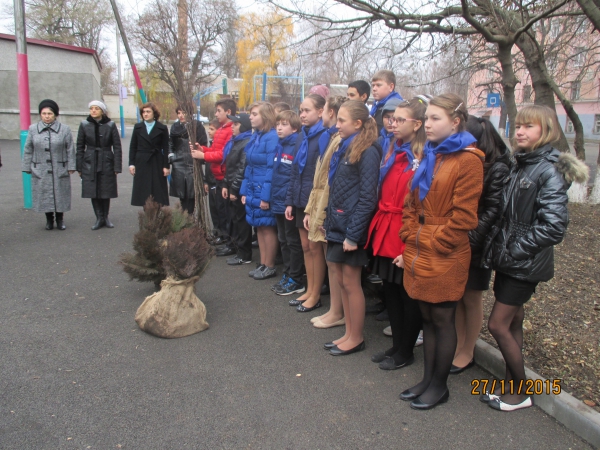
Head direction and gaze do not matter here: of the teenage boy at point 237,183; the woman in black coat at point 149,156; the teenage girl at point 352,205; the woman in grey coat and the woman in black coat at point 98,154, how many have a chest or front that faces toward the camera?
3

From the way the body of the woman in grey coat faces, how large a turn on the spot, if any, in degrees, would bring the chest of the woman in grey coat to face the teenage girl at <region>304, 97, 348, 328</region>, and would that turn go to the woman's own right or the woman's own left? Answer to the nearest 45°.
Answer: approximately 45° to the woman's own left

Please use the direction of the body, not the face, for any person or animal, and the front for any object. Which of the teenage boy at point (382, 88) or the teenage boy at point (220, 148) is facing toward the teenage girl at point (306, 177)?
the teenage boy at point (382, 88)

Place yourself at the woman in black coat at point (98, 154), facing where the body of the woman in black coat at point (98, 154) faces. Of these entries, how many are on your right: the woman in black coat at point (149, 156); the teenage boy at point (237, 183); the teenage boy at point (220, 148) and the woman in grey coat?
1

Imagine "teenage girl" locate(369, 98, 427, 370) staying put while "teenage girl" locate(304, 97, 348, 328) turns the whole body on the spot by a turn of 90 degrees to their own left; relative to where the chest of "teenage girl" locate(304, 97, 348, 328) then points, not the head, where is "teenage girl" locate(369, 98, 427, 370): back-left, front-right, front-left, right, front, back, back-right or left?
front-left

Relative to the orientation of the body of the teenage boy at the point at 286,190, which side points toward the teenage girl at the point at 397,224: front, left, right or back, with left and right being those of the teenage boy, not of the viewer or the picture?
left

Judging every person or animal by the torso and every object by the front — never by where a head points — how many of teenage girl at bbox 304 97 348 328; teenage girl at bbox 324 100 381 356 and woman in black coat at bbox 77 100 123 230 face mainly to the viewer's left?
2

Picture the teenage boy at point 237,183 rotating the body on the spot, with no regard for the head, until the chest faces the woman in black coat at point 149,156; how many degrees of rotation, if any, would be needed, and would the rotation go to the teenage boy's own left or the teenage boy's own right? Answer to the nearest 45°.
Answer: approximately 45° to the teenage boy's own right

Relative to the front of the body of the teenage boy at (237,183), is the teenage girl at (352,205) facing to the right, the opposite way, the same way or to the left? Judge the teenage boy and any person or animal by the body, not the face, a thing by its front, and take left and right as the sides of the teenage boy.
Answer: the same way

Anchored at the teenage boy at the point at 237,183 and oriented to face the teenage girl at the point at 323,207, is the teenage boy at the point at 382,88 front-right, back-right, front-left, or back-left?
front-left

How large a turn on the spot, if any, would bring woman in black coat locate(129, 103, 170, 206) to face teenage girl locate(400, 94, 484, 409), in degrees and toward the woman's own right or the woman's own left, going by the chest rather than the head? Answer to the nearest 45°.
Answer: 0° — they already face them

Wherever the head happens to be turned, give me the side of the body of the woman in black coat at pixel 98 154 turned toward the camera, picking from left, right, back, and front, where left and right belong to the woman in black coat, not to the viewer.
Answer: front

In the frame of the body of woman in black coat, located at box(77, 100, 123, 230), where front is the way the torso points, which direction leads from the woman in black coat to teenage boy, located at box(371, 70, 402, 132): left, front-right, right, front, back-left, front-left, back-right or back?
front-left

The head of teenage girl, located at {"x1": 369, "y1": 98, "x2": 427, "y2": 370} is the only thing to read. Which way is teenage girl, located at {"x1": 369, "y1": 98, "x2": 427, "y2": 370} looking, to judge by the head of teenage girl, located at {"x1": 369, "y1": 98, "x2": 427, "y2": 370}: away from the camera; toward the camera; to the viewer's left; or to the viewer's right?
to the viewer's left

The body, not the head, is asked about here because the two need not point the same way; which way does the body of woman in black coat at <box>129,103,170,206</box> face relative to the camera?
toward the camera

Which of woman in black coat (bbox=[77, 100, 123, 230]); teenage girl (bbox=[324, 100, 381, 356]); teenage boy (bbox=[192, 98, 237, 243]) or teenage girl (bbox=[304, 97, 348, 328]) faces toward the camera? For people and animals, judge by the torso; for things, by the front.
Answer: the woman in black coat

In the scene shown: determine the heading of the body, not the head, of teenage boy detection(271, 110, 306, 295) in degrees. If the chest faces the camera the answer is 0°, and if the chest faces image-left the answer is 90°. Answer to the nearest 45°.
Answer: approximately 45°

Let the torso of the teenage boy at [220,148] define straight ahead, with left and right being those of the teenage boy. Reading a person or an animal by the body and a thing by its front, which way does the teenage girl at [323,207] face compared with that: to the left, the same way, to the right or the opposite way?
the same way

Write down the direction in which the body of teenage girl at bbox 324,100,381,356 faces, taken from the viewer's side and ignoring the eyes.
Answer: to the viewer's left
